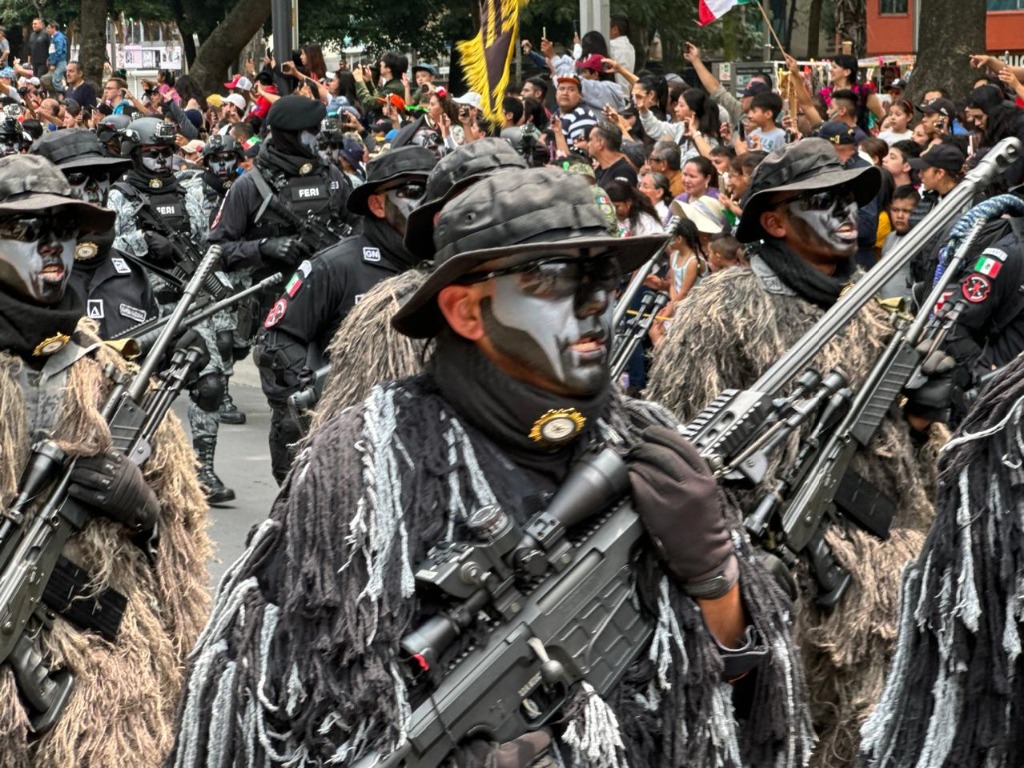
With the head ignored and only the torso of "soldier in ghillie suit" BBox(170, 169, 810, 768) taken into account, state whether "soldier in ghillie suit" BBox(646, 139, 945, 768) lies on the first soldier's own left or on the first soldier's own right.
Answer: on the first soldier's own left

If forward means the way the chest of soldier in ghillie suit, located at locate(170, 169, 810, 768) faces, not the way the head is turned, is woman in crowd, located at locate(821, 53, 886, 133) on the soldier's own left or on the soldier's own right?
on the soldier's own left

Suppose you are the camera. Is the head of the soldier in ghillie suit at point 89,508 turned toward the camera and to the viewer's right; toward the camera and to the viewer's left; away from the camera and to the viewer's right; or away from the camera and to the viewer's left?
toward the camera and to the viewer's right

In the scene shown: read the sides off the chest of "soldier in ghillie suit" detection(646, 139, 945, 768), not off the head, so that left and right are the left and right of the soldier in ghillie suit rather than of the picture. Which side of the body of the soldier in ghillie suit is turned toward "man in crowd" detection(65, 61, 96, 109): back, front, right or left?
back

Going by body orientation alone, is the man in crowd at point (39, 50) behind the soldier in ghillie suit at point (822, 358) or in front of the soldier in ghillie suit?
behind

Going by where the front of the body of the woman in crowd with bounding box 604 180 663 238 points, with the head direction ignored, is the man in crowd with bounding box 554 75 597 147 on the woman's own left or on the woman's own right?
on the woman's own right

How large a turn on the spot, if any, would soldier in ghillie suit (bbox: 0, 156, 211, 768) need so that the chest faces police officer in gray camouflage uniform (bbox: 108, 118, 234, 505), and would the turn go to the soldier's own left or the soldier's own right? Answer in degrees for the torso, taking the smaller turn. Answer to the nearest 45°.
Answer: approximately 135° to the soldier's own left

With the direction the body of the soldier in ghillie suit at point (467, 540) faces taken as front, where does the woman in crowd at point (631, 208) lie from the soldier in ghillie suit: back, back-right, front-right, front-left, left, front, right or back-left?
back-left

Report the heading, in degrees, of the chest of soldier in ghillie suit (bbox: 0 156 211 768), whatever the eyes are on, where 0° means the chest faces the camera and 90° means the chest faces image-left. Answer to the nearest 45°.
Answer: approximately 315°

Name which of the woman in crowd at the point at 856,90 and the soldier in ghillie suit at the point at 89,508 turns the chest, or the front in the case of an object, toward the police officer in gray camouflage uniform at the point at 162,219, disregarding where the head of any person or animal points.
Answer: the woman in crowd

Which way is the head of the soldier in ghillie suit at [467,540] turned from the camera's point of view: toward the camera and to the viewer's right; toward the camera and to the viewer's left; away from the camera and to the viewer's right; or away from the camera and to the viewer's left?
toward the camera and to the viewer's right
